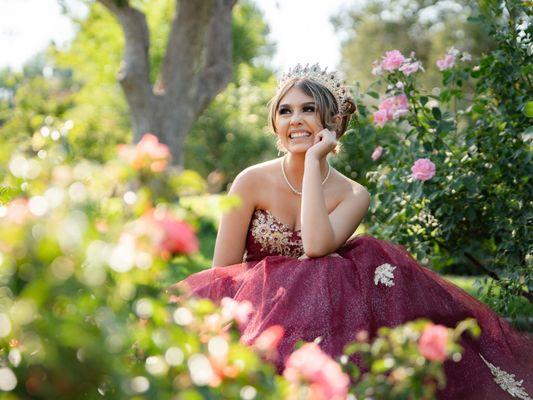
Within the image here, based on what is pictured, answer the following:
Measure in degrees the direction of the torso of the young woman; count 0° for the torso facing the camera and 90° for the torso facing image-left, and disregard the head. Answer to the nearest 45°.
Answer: approximately 0°

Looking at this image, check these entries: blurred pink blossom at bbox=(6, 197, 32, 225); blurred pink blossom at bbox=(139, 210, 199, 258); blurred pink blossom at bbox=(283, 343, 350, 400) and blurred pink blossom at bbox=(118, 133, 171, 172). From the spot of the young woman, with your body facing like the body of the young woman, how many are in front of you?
4

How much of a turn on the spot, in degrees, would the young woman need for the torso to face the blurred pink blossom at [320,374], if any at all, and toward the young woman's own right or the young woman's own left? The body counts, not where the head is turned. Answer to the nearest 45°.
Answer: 0° — they already face it

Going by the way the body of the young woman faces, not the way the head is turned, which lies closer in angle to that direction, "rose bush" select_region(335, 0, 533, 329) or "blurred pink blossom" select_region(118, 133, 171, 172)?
the blurred pink blossom

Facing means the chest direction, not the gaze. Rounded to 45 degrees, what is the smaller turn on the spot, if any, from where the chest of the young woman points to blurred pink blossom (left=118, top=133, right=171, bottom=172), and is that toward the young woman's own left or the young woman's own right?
0° — they already face it

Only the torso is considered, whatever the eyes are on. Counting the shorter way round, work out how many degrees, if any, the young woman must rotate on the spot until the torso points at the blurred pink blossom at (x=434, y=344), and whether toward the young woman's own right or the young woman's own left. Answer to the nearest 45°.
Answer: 0° — they already face it

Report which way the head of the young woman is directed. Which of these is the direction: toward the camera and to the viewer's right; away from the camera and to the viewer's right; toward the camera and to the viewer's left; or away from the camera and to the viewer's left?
toward the camera and to the viewer's left

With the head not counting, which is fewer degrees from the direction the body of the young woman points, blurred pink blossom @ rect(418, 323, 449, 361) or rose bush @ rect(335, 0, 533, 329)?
the blurred pink blossom

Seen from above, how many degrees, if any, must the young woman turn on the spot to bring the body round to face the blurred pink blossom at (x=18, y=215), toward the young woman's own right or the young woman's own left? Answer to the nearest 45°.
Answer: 0° — they already face it

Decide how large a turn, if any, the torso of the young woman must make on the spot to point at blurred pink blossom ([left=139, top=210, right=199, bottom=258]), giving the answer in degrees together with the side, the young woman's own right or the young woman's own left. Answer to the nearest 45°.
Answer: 0° — they already face it
